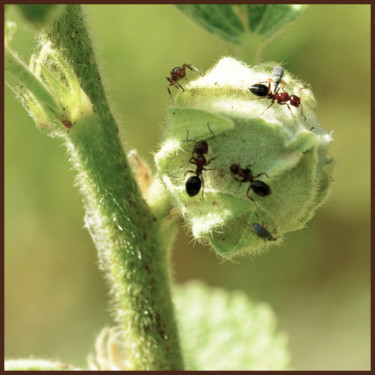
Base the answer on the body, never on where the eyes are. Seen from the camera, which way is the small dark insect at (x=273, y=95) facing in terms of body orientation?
to the viewer's right
